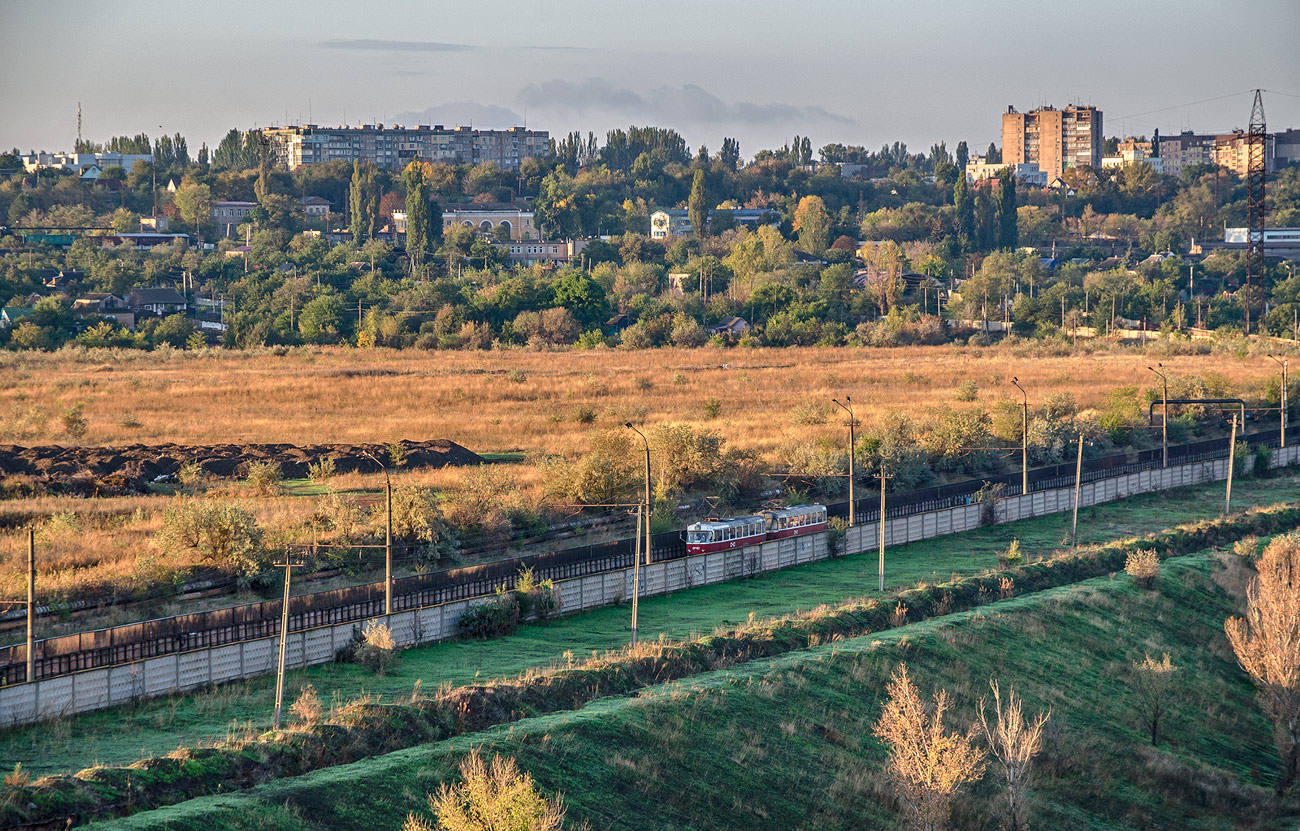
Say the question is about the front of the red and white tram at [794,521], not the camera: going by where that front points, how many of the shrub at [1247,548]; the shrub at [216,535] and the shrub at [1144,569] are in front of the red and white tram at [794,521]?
1

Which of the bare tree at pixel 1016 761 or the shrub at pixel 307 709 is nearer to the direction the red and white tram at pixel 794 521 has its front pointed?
the shrub

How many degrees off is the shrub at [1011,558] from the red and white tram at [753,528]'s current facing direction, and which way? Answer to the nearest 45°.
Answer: approximately 135° to its left

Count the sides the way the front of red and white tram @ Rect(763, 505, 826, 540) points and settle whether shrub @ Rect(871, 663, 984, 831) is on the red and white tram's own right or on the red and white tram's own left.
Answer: on the red and white tram's own left

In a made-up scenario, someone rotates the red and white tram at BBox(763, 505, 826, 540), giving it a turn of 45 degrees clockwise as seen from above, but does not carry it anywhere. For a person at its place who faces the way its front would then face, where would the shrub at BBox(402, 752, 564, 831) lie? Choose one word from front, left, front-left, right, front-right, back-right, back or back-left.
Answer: left

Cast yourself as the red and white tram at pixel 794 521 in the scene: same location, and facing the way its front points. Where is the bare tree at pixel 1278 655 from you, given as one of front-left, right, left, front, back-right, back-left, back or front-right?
left

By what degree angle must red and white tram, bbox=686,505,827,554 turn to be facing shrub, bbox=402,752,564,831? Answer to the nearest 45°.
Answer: approximately 45° to its left

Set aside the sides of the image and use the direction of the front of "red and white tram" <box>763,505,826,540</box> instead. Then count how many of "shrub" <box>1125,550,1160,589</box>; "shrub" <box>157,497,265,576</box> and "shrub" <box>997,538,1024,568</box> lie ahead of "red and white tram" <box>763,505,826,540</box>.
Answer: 1

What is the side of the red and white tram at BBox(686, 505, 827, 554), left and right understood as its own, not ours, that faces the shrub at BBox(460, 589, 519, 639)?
front
